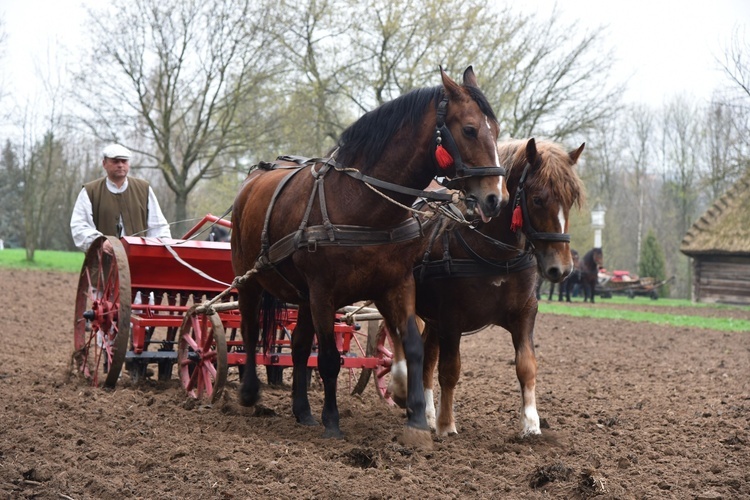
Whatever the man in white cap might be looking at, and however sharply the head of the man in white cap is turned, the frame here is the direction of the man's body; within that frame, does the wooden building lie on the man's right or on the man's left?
on the man's left

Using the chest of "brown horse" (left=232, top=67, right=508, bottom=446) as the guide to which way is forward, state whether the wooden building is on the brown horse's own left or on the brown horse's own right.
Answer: on the brown horse's own left

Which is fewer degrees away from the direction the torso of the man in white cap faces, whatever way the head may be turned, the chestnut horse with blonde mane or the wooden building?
the chestnut horse with blonde mane

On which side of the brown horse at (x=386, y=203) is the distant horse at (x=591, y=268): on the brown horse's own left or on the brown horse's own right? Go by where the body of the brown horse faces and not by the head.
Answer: on the brown horse's own left

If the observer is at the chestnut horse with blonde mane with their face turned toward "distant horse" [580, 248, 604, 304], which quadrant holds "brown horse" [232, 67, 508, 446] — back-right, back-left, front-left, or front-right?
back-left

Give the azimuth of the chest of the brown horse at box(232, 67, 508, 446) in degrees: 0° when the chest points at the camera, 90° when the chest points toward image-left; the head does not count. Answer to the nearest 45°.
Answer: approximately 315°

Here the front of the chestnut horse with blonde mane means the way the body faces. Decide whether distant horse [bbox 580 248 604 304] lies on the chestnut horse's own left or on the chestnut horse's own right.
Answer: on the chestnut horse's own left

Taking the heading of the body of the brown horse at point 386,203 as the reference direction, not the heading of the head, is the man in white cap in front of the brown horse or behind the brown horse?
behind
